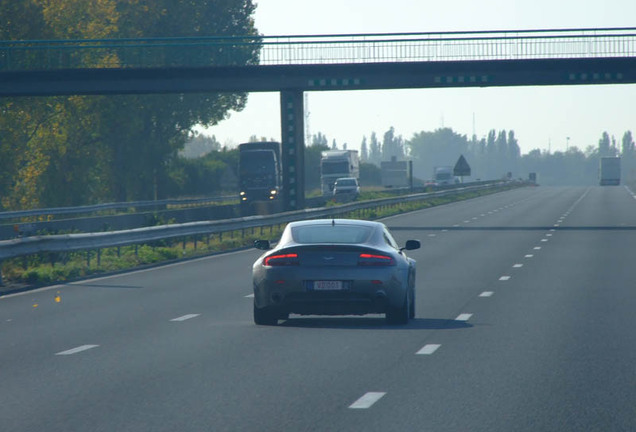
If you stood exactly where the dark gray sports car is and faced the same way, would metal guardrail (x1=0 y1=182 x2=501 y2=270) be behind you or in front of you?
in front

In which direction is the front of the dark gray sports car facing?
away from the camera
